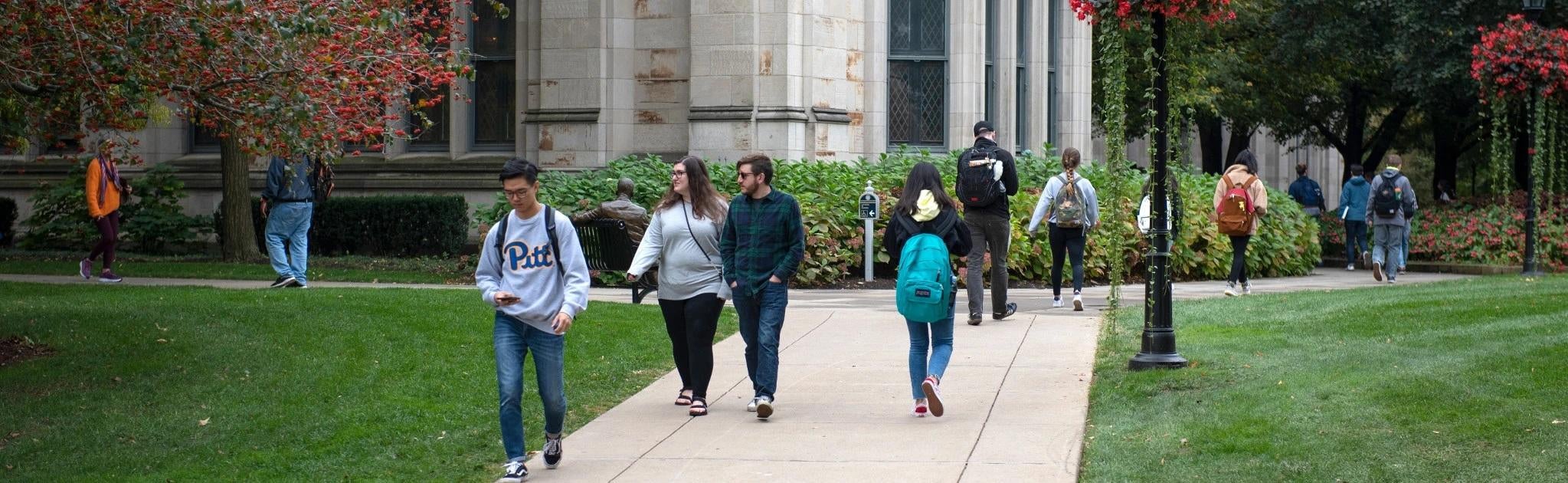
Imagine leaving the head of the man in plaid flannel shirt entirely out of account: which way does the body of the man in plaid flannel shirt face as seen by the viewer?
toward the camera

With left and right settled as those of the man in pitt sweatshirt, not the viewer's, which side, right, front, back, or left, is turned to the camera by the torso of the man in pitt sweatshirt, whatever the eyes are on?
front

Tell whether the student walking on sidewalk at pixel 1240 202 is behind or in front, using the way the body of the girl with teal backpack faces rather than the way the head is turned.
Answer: in front

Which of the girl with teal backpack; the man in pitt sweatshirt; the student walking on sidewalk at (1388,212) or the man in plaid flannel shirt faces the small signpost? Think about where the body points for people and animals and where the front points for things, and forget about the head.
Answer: the girl with teal backpack

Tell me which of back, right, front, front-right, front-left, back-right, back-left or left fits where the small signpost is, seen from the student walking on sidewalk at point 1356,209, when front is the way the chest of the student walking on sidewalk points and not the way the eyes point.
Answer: back-left

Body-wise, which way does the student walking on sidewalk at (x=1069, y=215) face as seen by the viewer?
away from the camera

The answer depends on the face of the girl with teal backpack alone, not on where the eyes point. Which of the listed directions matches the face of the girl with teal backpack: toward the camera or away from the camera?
away from the camera

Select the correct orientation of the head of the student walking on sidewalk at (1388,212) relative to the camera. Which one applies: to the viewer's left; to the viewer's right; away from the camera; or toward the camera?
away from the camera

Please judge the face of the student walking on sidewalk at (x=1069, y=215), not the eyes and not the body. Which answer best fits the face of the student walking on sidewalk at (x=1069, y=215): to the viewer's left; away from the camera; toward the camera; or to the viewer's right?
away from the camera

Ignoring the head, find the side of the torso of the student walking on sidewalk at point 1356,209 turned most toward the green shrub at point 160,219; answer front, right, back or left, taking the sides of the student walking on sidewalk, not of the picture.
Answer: left

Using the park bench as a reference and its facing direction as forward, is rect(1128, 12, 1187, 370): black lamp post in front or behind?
in front

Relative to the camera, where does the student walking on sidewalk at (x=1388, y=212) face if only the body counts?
away from the camera

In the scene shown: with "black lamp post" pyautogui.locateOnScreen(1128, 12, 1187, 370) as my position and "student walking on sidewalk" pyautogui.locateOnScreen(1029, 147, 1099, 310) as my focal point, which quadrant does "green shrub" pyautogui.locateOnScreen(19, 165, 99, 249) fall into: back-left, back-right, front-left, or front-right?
front-left

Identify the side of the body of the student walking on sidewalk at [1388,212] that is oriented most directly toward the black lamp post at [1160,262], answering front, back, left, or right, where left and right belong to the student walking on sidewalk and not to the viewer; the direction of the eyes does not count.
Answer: back

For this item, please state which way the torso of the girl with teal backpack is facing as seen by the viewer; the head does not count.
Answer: away from the camera

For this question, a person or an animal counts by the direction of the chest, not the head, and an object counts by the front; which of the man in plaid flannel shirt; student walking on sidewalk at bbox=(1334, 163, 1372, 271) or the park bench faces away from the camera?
the student walking on sidewalk
